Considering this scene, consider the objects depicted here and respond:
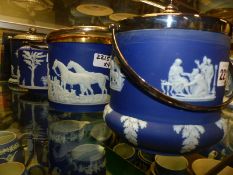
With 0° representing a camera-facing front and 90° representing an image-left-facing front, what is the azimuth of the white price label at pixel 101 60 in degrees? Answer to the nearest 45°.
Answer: approximately 0°
